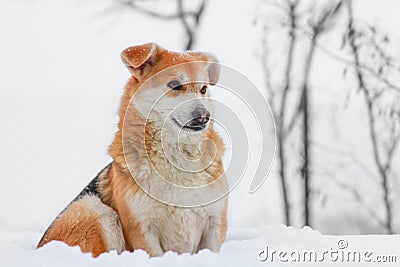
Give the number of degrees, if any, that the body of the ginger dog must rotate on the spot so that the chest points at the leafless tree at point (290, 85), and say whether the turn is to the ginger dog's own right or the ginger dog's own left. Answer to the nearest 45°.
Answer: approximately 90° to the ginger dog's own left

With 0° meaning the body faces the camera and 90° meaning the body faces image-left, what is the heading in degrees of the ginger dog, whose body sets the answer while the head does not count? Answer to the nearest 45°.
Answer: approximately 315°

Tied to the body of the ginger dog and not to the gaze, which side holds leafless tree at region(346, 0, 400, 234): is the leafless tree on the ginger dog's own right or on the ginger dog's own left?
on the ginger dog's own left
